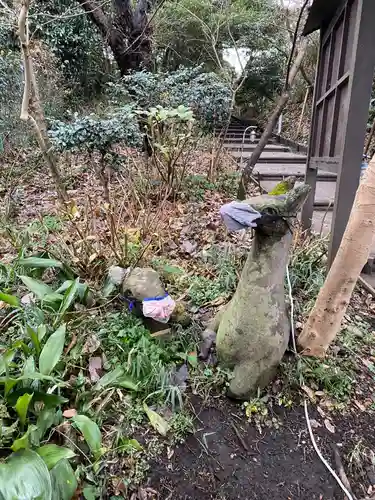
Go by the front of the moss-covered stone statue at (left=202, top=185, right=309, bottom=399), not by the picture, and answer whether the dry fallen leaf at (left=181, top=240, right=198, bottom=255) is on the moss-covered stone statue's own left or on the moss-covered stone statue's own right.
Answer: on the moss-covered stone statue's own right

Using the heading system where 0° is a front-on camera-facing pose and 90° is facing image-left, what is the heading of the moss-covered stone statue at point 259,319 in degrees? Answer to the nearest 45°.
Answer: approximately 90°

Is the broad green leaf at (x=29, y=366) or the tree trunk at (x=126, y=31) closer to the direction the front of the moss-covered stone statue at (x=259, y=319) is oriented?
the broad green leaf
